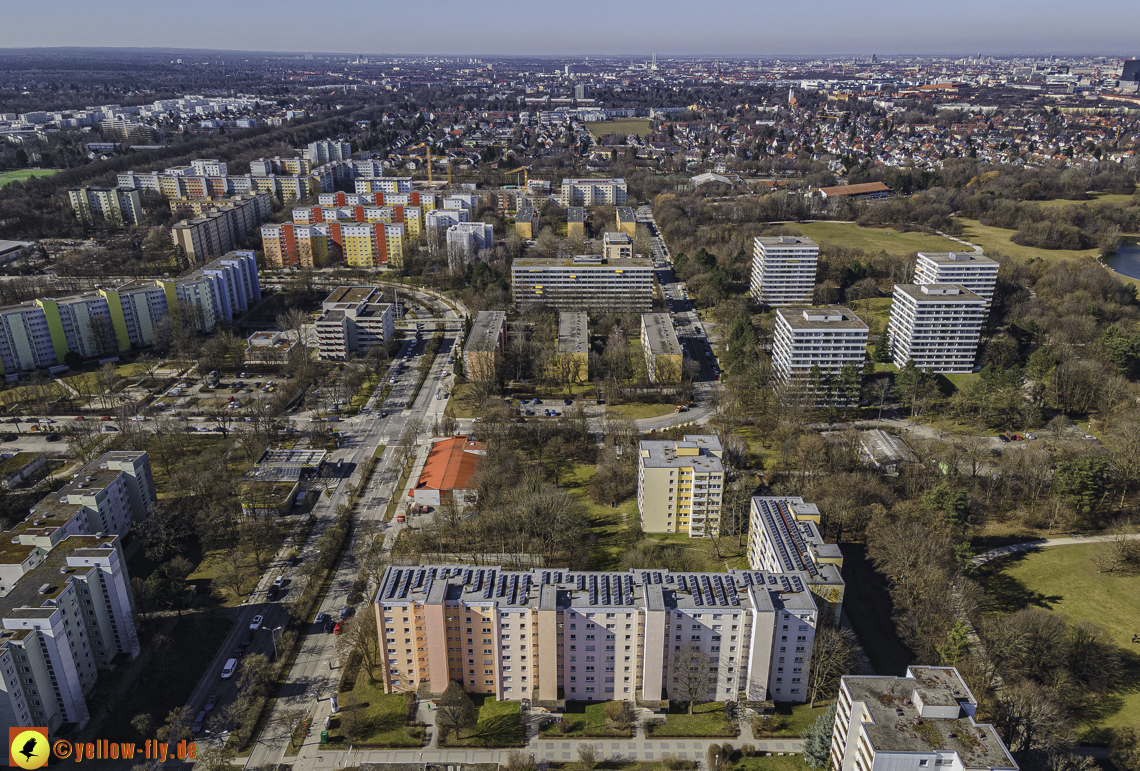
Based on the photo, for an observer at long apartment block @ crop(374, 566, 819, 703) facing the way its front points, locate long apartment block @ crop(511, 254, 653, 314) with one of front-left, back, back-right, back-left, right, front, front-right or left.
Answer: back

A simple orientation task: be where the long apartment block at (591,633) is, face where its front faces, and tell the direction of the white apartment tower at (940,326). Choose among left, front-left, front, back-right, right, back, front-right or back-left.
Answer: back-left

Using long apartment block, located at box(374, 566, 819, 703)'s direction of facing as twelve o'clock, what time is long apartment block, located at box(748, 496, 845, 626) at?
long apartment block, located at box(748, 496, 845, 626) is roughly at 8 o'clock from long apartment block, located at box(374, 566, 819, 703).

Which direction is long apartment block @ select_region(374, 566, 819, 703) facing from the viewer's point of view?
toward the camera

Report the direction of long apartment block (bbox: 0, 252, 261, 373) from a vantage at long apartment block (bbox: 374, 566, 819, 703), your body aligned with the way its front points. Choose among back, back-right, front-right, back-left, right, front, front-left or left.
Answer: back-right

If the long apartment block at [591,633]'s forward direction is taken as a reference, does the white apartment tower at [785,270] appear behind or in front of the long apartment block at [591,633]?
behind

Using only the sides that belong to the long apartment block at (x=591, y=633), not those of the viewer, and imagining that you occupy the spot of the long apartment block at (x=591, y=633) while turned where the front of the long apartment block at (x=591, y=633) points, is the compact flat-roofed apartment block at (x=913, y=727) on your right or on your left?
on your left

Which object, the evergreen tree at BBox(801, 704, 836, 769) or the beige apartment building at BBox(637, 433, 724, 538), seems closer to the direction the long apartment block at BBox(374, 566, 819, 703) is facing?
the evergreen tree
